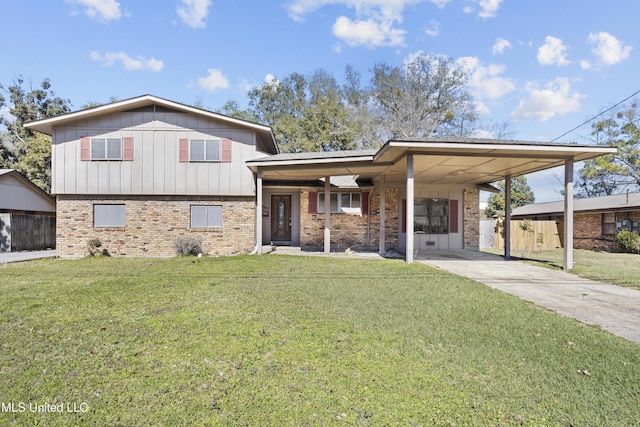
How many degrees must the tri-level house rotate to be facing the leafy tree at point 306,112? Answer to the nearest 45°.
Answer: approximately 180°

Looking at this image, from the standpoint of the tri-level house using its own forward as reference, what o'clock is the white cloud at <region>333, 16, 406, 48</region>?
The white cloud is roughly at 7 o'clock from the tri-level house.

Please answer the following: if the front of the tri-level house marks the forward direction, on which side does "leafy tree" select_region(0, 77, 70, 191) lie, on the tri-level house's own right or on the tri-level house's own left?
on the tri-level house's own right

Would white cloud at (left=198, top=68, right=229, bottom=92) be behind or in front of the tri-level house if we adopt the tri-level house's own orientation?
behind

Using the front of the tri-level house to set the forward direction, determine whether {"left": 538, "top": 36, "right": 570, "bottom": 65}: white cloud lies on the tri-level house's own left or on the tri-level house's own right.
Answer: on the tri-level house's own left

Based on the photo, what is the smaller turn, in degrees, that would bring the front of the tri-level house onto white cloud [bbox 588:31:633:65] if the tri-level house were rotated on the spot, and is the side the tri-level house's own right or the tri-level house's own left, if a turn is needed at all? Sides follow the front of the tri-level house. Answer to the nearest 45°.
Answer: approximately 90° to the tri-level house's own left

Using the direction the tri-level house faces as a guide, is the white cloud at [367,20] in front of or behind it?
behind

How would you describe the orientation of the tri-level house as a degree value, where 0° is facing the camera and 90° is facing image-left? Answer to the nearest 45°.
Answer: approximately 0°
